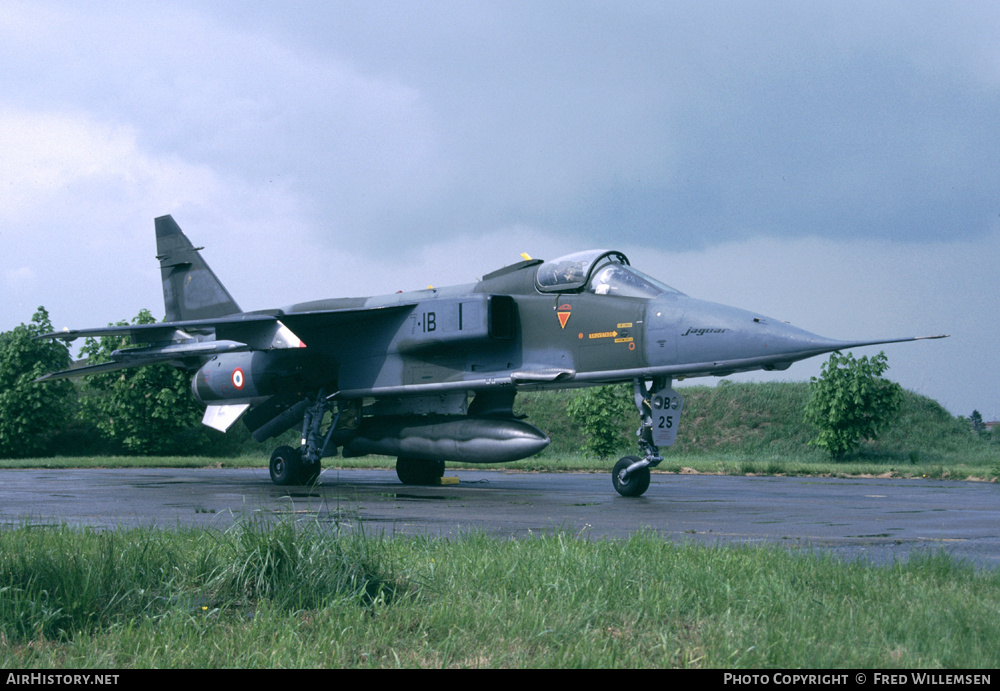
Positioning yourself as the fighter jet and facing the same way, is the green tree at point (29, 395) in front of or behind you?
behind

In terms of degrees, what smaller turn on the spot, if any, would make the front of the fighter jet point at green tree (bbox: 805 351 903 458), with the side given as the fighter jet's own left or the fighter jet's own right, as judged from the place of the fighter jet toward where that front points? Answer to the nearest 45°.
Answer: approximately 90° to the fighter jet's own left

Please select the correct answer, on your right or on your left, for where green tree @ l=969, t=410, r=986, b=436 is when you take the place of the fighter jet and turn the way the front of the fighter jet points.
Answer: on your left

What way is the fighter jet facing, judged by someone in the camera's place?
facing the viewer and to the right of the viewer

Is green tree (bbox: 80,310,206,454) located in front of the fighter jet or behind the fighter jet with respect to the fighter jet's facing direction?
behind
